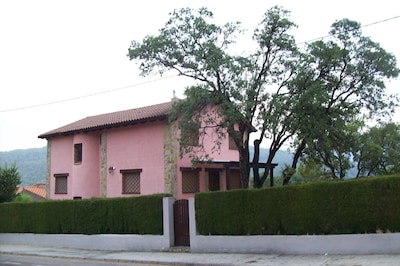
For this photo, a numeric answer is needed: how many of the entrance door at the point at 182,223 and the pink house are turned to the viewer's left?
0

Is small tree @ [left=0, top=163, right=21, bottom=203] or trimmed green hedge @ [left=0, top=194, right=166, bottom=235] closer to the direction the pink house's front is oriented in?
the trimmed green hedge

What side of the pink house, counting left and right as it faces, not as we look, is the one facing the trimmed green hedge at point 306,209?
front

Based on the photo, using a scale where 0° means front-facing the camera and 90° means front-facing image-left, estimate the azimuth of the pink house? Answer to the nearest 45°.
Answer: approximately 315°

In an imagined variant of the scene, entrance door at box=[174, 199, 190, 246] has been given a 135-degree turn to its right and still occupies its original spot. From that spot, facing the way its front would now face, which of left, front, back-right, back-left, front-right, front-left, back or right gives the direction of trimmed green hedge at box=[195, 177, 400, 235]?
back

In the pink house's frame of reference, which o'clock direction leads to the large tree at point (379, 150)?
The large tree is roughly at 10 o'clock from the pink house.

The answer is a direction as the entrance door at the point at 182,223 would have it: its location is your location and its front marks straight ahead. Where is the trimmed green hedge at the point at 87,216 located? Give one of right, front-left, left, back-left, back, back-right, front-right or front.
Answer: back-right

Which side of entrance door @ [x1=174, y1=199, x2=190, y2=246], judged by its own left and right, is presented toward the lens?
front

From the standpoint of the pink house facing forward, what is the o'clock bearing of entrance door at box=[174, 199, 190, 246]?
The entrance door is roughly at 1 o'clock from the pink house.

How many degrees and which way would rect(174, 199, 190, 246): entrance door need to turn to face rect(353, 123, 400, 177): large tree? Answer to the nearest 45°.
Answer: approximately 135° to its left

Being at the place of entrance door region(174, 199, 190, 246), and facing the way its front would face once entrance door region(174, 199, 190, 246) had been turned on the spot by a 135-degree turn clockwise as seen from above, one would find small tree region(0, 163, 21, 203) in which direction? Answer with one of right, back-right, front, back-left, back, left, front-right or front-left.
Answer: front
